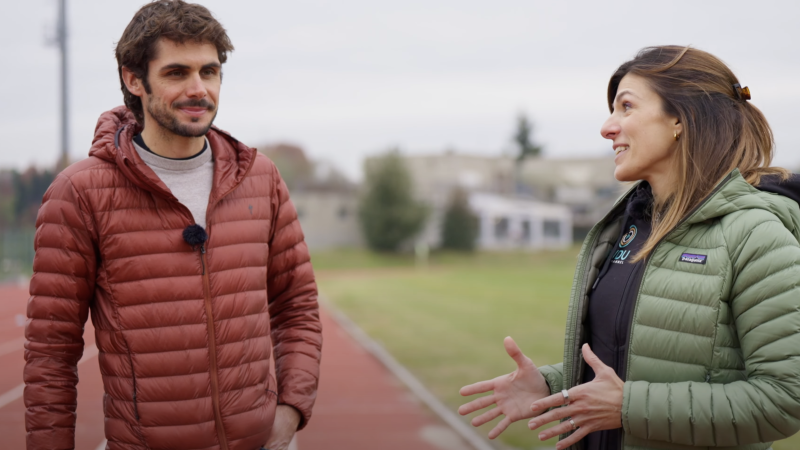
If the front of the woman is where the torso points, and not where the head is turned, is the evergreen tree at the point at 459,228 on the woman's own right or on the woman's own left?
on the woman's own right

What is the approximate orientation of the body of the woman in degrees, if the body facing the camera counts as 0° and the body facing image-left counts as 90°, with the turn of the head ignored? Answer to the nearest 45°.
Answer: approximately 45°

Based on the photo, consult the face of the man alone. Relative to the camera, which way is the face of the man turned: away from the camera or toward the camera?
toward the camera

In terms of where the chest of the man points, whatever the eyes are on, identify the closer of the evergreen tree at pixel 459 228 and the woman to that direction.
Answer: the woman

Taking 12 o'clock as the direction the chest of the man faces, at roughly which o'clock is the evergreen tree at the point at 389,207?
The evergreen tree is roughly at 8 o'clock from the man.

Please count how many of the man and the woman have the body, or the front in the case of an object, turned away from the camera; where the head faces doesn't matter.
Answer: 0

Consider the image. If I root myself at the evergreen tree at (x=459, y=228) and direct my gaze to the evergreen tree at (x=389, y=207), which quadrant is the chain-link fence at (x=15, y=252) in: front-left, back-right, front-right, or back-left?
front-left

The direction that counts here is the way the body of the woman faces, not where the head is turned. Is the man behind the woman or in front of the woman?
in front

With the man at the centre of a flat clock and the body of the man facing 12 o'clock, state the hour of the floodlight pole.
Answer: The floodlight pole is roughly at 7 o'clock from the man.

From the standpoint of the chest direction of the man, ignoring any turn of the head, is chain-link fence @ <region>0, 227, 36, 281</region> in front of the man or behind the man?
behind

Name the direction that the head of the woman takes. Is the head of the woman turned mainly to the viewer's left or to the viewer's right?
to the viewer's left
